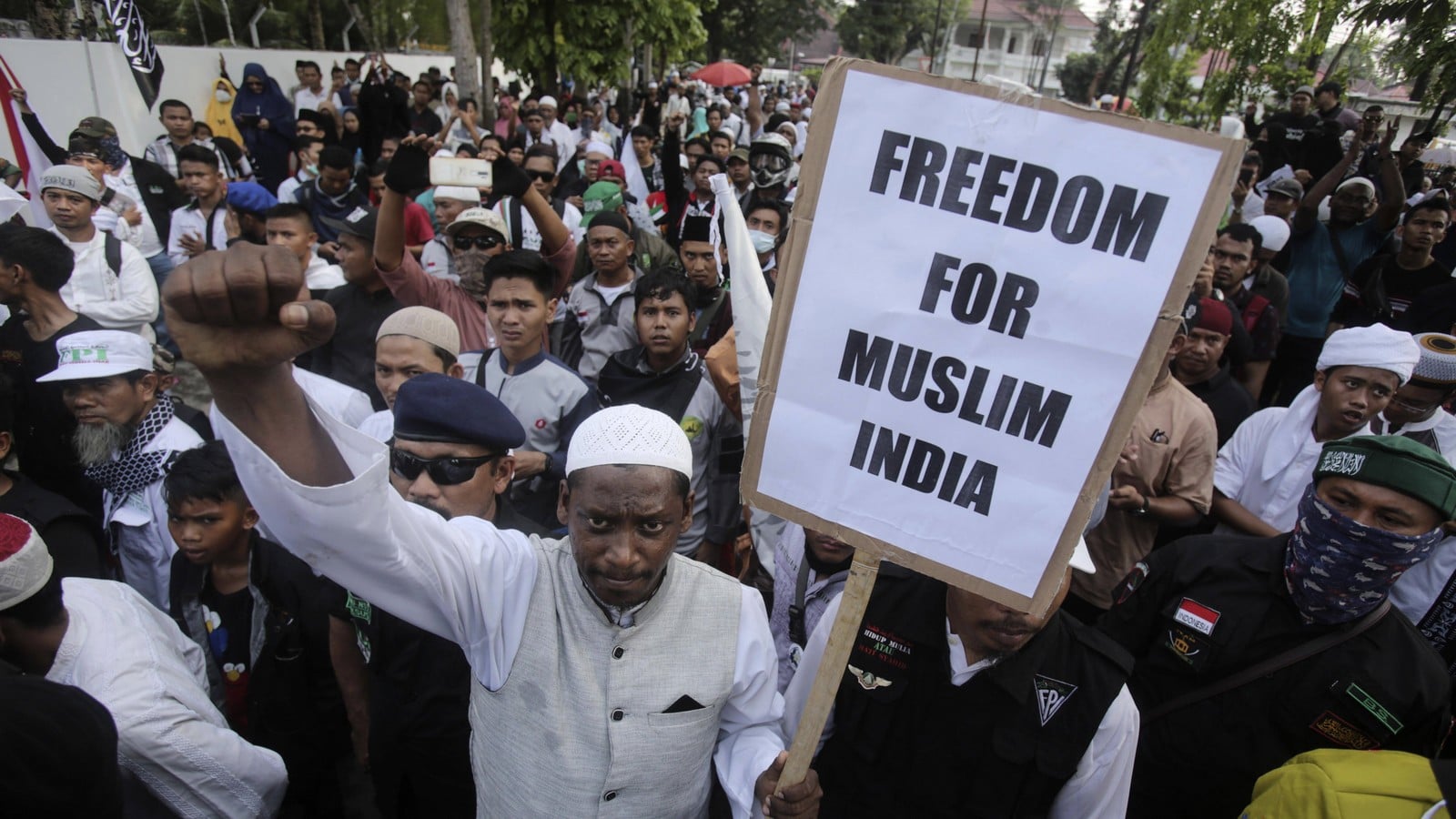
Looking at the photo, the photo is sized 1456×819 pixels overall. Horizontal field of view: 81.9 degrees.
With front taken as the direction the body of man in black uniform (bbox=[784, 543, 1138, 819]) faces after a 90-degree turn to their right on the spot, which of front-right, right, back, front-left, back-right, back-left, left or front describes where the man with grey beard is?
front

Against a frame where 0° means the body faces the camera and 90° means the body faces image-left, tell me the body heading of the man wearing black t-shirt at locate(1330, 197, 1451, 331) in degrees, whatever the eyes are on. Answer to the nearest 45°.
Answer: approximately 0°

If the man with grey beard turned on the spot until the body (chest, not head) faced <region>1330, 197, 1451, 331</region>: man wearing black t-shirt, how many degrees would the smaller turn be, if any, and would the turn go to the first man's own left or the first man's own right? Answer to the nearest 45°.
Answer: approximately 135° to the first man's own left

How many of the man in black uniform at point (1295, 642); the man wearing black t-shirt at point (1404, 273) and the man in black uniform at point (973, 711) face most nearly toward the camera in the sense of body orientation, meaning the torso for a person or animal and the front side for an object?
3

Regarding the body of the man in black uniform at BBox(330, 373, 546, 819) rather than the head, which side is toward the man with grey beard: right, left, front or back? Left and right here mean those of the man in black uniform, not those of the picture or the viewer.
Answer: right

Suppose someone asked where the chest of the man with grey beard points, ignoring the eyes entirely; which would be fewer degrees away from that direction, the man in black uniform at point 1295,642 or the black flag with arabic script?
the man in black uniform

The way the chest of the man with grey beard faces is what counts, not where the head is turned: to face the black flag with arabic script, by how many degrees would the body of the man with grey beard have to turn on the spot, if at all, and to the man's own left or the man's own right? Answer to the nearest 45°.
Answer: approximately 135° to the man's own right

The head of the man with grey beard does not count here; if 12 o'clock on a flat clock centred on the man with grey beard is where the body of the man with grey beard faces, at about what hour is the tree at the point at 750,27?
The tree is roughly at 6 o'clock from the man with grey beard.

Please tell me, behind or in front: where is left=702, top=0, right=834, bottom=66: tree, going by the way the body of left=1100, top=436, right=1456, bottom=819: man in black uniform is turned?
behind

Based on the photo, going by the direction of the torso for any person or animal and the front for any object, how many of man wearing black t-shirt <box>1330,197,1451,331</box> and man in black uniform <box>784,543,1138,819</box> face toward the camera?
2

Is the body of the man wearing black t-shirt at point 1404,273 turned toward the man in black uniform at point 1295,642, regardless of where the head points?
yes

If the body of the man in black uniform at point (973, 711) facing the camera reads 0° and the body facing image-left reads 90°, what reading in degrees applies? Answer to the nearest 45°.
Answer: approximately 0°

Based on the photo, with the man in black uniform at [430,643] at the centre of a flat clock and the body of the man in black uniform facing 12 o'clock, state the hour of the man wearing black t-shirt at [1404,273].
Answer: The man wearing black t-shirt is roughly at 7 o'clock from the man in black uniform.

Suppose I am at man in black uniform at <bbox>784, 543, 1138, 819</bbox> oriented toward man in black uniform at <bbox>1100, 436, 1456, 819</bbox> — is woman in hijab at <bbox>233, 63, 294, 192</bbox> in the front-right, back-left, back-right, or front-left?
back-left

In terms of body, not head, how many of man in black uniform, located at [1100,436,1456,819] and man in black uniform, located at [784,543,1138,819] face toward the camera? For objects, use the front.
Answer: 2

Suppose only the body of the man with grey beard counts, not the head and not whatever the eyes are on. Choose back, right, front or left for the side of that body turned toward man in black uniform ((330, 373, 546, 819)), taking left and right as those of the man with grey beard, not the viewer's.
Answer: left
